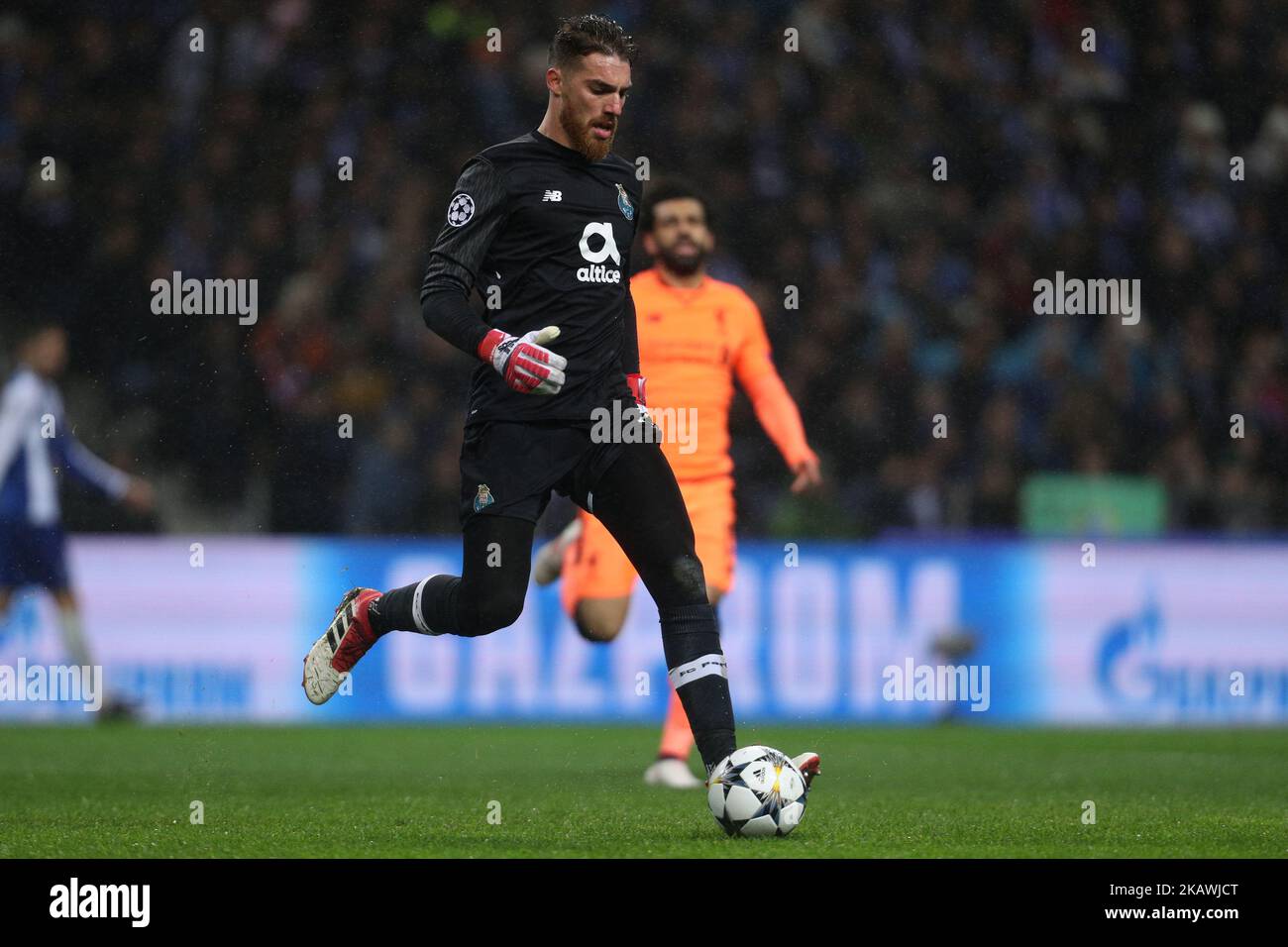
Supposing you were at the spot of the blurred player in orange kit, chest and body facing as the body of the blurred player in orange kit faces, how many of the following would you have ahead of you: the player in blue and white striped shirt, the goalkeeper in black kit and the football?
2

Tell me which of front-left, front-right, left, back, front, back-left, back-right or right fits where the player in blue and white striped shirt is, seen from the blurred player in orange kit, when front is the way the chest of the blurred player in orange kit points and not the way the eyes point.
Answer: back-right

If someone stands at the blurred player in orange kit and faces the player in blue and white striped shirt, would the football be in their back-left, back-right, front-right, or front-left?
back-left

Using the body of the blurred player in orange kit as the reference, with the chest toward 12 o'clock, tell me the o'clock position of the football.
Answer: The football is roughly at 12 o'clock from the blurred player in orange kit.

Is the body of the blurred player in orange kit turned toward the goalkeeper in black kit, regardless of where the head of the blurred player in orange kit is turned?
yes

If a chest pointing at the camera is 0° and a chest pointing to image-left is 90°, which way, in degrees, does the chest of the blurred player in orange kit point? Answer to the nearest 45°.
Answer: approximately 0°

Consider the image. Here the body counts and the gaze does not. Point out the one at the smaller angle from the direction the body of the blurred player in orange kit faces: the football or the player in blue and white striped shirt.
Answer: the football

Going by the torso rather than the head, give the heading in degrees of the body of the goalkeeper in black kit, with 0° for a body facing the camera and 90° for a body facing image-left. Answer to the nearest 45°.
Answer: approximately 315°
